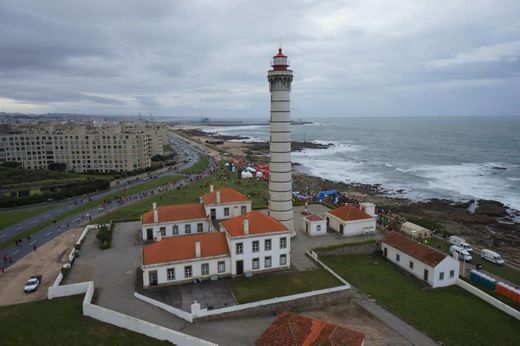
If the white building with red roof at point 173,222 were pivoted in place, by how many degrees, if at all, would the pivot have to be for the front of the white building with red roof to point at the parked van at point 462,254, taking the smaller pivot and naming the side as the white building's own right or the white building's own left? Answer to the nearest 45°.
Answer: approximately 90° to the white building's own left

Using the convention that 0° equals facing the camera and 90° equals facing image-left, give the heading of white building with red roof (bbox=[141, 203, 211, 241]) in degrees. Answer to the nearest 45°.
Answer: approximately 0°

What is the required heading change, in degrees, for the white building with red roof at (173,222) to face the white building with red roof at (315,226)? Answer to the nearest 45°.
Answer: approximately 90° to its left

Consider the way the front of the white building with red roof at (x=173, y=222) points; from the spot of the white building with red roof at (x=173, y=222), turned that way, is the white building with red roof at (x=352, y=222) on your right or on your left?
on your left

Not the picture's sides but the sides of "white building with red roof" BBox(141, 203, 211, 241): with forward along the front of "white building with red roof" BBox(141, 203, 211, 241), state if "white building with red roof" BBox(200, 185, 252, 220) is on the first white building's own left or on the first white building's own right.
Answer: on the first white building's own left

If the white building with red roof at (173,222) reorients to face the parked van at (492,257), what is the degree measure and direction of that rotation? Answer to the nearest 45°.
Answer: approximately 90° to its left

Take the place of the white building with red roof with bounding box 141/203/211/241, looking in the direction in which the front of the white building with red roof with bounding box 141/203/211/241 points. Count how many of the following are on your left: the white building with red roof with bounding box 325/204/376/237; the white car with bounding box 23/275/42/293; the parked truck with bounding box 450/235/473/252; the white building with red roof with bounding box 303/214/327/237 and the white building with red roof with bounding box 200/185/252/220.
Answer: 4

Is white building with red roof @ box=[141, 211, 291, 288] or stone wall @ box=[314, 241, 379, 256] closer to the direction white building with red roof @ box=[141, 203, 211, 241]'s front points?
the white building with red roof

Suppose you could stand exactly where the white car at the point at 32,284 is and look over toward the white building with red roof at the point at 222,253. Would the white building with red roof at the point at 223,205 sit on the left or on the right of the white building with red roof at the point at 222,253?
left

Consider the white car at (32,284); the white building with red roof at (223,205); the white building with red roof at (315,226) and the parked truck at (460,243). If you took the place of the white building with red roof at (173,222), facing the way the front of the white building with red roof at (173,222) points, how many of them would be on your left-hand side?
3
